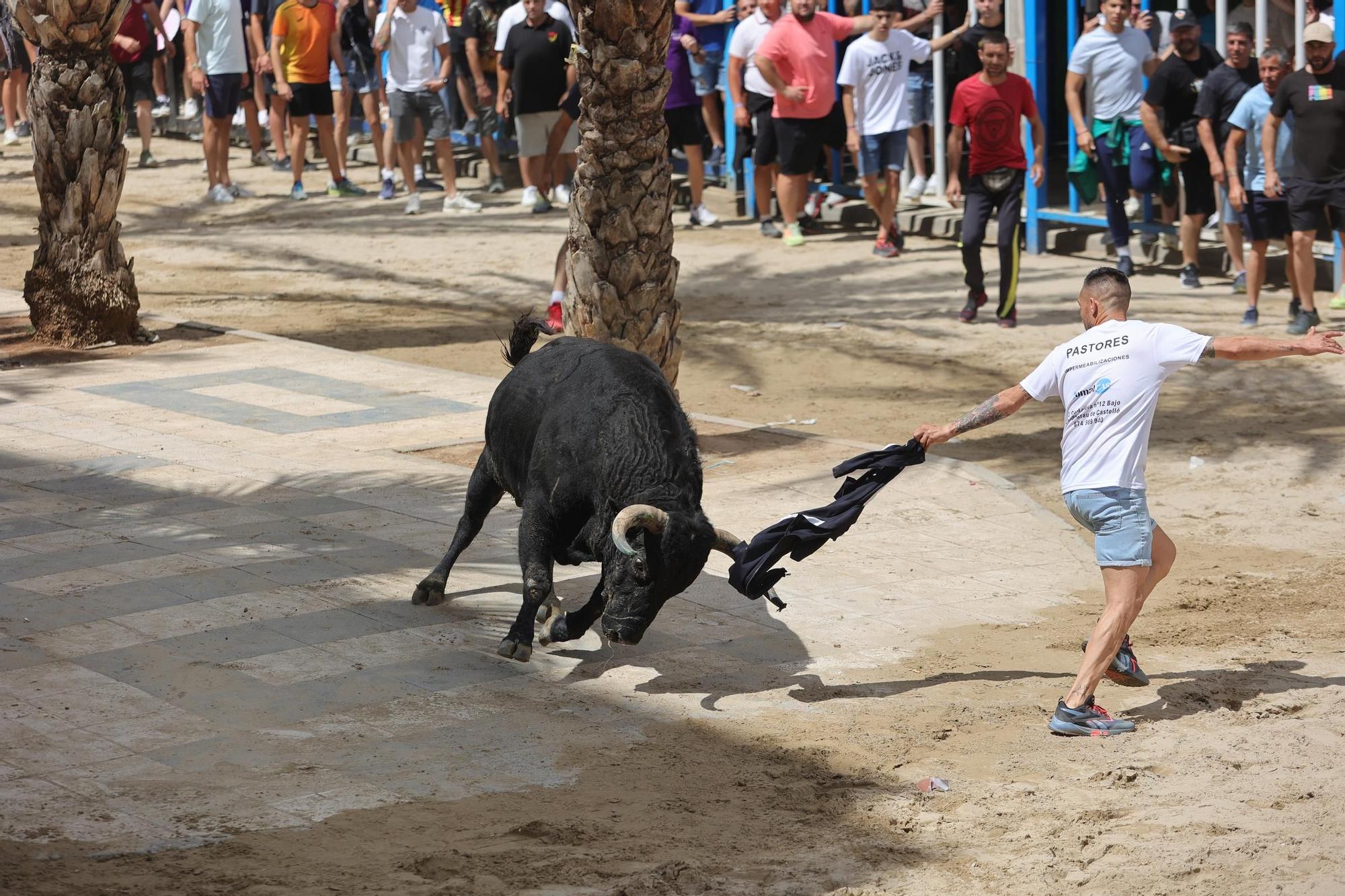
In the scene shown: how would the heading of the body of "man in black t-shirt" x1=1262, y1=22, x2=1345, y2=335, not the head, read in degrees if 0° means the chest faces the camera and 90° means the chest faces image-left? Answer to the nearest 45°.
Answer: approximately 0°

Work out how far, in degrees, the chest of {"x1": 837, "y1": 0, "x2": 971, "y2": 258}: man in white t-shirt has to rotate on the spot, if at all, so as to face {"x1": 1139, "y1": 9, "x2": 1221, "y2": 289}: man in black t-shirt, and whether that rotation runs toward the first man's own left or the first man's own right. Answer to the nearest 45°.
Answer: approximately 45° to the first man's own left

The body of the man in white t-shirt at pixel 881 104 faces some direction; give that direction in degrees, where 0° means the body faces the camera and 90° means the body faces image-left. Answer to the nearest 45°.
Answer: approximately 0°

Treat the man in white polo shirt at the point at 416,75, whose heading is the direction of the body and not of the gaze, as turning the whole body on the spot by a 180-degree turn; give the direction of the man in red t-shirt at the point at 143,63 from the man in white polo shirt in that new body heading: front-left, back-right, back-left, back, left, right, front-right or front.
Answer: front-left

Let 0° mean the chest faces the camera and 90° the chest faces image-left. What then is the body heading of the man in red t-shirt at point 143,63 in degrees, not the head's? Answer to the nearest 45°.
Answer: approximately 315°

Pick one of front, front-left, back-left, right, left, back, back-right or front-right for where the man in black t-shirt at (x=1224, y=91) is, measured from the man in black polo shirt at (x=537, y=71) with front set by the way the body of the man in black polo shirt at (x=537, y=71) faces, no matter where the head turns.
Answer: front-left
